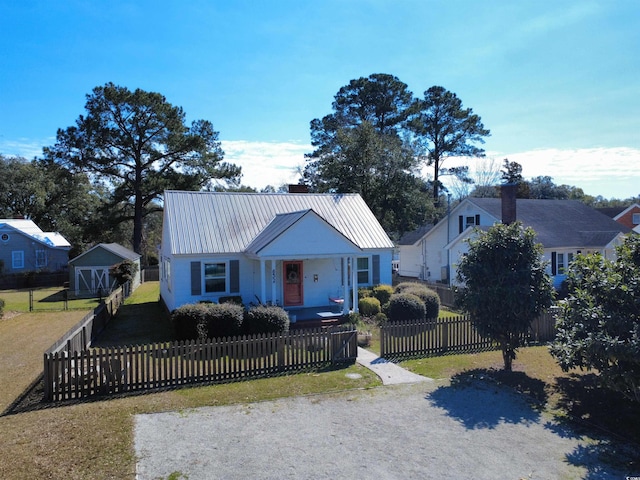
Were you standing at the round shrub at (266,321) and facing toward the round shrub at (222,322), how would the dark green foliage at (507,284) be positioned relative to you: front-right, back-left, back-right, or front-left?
back-left

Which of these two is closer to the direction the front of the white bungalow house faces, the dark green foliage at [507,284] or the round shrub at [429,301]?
the dark green foliage

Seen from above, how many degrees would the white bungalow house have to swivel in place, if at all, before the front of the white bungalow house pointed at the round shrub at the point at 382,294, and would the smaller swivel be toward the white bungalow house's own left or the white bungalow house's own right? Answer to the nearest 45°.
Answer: approximately 90° to the white bungalow house's own left

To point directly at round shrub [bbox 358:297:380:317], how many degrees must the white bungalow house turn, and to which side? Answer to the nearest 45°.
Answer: approximately 90° to its left

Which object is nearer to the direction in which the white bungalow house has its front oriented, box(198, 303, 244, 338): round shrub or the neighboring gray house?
the round shrub

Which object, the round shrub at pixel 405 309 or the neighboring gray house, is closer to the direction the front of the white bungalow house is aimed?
the round shrub

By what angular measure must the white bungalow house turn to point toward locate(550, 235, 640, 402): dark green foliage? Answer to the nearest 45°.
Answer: approximately 45° to its left

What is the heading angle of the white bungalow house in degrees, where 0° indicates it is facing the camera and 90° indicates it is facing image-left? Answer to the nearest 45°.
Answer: approximately 0°

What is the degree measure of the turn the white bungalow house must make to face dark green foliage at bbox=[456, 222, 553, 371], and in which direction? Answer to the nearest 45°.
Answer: approximately 45° to its left

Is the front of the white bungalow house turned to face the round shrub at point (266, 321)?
yes
